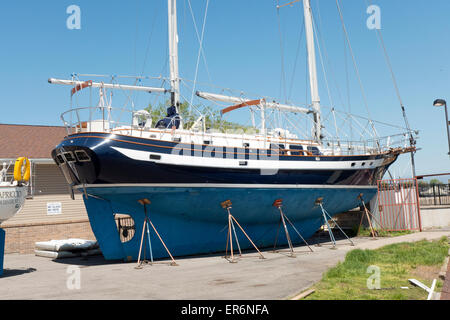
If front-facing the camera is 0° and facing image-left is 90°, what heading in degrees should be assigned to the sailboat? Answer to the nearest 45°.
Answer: approximately 225°

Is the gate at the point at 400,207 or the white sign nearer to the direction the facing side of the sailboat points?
the gate

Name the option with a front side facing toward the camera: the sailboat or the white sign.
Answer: the white sign

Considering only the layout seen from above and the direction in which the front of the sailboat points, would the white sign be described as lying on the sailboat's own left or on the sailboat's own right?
on the sailboat's own left

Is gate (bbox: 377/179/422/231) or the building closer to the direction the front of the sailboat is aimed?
the gate

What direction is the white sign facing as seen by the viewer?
toward the camera

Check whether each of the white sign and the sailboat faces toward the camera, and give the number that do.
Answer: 1

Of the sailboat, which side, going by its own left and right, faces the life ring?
back

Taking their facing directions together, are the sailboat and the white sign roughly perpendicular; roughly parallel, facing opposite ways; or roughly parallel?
roughly perpendicular

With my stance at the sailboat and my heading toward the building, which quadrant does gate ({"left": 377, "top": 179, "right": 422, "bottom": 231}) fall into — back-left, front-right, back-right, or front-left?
back-right

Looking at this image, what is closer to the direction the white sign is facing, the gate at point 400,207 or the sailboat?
the sailboat

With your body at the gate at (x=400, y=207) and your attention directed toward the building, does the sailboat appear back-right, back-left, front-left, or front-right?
front-left

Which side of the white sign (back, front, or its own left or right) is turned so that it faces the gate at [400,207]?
left

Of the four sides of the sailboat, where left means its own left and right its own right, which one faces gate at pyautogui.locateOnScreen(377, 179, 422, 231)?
front
